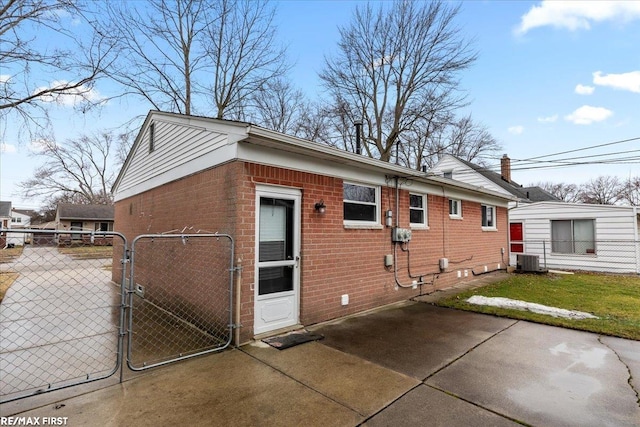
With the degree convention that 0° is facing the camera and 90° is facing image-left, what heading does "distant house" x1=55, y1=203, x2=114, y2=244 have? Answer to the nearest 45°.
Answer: approximately 0°

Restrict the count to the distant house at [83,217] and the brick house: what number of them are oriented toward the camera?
1

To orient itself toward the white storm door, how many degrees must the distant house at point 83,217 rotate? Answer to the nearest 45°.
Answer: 0° — it already faces it

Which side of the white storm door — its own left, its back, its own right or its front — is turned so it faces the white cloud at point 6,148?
back
